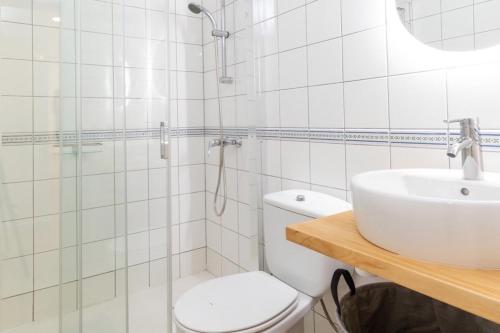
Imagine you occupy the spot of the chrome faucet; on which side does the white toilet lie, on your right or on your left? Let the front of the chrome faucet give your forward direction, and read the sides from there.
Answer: on your right

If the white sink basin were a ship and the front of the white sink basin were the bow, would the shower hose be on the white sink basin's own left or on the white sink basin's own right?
on the white sink basin's own right

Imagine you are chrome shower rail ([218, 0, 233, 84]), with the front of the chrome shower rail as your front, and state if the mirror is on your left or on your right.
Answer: on your left

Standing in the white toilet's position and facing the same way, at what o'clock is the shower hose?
The shower hose is roughly at 4 o'clock from the white toilet.

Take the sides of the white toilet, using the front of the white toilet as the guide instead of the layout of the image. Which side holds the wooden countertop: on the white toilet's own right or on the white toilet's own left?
on the white toilet's own left

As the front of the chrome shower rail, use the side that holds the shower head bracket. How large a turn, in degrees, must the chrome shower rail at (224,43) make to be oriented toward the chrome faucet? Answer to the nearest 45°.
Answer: approximately 90° to its left

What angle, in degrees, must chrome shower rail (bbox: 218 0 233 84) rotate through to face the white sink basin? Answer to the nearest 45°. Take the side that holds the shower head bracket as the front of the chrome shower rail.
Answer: approximately 45° to its left

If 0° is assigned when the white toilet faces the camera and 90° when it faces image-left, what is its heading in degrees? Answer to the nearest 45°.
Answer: approximately 45°

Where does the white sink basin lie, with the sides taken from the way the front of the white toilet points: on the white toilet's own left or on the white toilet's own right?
on the white toilet's own left
